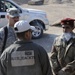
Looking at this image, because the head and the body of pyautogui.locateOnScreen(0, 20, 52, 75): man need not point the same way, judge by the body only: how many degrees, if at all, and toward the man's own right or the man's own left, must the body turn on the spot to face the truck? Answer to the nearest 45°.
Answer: approximately 45° to the man's own left

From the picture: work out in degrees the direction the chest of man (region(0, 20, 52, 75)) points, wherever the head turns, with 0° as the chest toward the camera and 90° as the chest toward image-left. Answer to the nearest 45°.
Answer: approximately 225°

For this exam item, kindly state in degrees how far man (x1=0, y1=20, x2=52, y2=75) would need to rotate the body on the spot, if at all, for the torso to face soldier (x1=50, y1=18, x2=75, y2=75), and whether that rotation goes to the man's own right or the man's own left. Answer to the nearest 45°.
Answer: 0° — they already face them

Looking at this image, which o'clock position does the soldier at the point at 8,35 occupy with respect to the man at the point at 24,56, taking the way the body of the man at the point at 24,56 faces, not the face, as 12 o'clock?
the soldier at the point at 8,35 is roughly at 10 o'clock from the man at the point at 24,56.

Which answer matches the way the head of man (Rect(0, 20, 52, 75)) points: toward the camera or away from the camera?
away from the camera

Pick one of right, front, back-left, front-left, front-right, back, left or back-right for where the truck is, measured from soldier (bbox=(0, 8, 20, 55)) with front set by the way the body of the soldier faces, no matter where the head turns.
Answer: back-left
